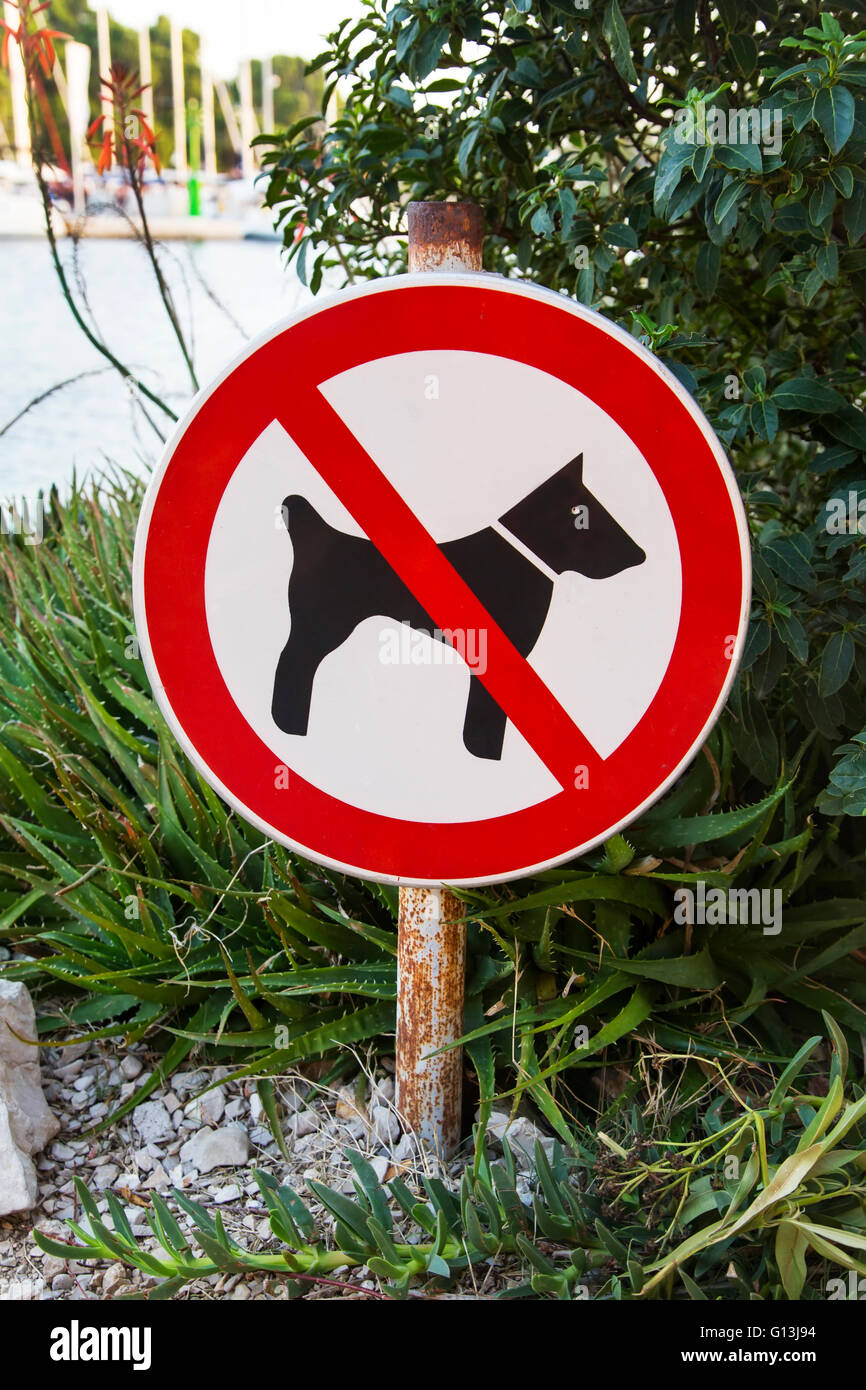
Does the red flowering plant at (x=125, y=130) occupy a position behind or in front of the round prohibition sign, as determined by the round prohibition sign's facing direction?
behind

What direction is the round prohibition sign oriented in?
toward the camera
